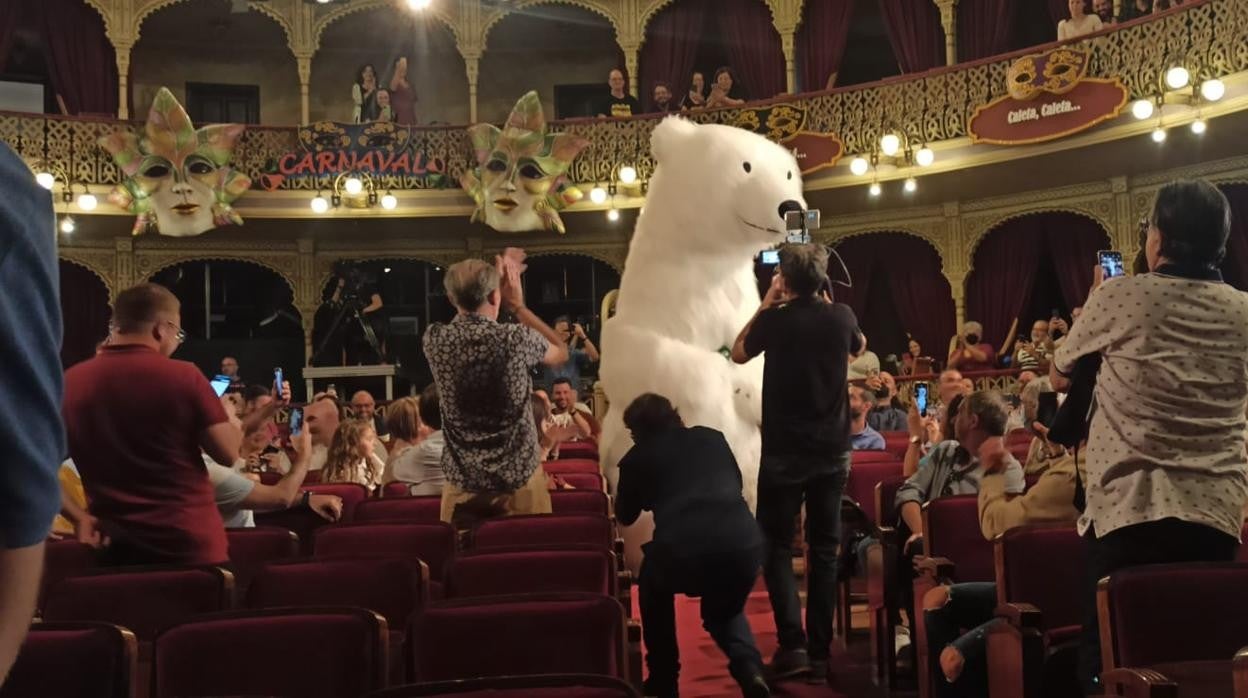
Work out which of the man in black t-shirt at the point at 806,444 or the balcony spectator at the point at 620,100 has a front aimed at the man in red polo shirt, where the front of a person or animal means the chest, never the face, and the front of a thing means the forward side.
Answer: the balcony spectator

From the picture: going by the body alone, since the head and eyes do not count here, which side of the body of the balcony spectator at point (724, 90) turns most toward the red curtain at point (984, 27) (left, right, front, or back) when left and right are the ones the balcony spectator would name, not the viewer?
left

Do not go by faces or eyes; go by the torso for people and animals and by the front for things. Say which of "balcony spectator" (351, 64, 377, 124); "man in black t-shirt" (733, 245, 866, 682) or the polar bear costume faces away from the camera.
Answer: the man in black t-shirt

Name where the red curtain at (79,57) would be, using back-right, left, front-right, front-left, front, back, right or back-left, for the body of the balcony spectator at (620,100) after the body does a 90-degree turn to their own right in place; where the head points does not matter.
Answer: front

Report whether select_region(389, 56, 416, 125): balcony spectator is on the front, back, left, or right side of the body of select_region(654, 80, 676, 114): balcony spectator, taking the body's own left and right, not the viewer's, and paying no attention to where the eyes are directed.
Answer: right

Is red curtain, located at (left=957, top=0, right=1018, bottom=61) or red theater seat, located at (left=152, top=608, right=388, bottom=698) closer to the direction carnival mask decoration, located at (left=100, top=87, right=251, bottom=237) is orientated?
the red theater seat
